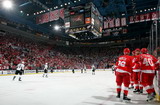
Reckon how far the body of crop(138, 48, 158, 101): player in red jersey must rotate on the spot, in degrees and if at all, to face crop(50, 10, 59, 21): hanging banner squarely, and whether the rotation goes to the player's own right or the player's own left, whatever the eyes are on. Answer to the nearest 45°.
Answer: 0° — they already face it

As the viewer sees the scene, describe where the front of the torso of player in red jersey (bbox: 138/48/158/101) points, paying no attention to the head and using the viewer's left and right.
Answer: facing away from the viewer and to the left of the viewer
